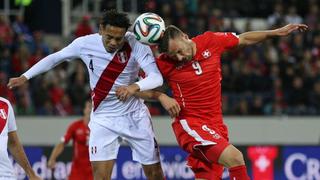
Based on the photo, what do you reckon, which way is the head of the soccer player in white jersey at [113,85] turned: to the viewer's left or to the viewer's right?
to the viewer's right

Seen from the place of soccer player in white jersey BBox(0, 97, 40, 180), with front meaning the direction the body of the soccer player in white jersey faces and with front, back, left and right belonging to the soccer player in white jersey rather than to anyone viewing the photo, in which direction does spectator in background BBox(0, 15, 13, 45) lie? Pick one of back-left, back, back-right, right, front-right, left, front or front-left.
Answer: back
